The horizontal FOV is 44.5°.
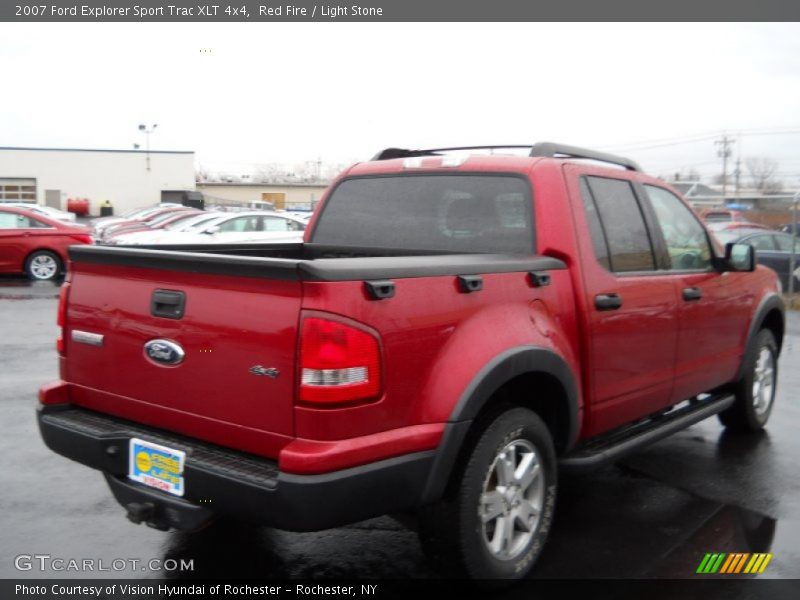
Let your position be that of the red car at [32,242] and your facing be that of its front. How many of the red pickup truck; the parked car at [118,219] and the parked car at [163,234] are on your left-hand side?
1

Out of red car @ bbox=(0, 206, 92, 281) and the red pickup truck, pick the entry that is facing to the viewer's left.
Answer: the red car

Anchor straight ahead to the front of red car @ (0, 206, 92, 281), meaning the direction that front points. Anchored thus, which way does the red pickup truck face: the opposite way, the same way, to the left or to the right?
the opposite way

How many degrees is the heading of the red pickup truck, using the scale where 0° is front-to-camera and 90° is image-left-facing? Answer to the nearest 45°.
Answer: approximately 225°

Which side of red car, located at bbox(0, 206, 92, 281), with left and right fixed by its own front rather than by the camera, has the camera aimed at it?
left

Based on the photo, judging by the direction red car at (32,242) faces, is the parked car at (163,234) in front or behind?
behind

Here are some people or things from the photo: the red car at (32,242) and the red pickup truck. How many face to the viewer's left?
1
